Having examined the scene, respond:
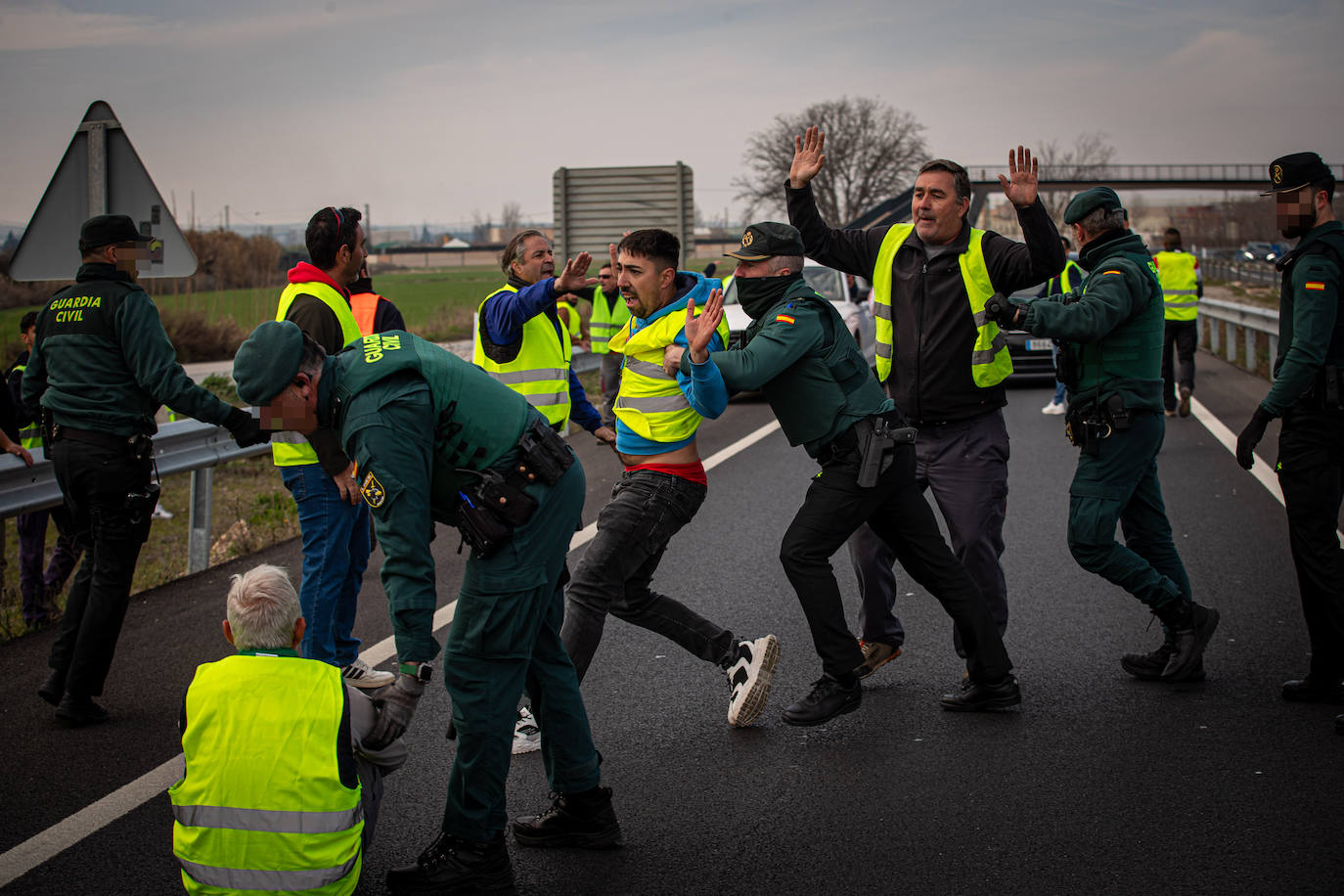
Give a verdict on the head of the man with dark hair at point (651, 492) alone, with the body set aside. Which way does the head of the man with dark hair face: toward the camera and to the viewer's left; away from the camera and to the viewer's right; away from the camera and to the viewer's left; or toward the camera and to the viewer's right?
toward the camera and to the viewer's left

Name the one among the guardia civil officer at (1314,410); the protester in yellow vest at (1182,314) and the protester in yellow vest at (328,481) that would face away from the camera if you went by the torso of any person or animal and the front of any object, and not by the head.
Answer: the protester in yellow vest at (1182,314)

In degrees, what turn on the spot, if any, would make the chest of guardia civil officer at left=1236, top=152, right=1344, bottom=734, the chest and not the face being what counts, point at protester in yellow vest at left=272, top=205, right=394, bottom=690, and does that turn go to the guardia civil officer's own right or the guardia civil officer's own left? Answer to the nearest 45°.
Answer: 0° — they already face them

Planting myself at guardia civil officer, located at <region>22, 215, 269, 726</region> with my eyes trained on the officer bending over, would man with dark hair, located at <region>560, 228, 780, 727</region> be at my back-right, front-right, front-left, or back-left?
front-left

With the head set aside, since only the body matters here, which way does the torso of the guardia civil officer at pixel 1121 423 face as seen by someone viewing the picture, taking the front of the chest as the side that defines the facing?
to the viewer's left

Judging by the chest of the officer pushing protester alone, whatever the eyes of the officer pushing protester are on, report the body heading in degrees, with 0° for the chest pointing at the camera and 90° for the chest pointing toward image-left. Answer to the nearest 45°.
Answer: approximately 90°

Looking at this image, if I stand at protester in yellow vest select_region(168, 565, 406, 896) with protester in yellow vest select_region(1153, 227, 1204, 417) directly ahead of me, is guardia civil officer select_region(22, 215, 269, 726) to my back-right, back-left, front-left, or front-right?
front-left

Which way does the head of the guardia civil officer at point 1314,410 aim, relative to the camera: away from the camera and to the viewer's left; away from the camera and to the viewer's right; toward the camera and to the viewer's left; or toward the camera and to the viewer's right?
toward the camera and to the viewer's left

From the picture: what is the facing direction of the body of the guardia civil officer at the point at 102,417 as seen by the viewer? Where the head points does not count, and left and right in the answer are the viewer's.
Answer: facing away from the viewer and to the right of the viewer

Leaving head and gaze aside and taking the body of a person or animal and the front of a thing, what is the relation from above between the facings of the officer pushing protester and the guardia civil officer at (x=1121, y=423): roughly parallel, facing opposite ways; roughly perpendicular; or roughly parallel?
roughly parallel

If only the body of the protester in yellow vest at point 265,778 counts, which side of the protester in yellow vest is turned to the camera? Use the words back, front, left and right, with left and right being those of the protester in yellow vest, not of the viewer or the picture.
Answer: back

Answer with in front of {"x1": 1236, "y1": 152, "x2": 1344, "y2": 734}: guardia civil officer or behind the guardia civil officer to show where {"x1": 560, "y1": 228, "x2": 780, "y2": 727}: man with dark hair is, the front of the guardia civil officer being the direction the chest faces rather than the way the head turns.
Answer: in front
